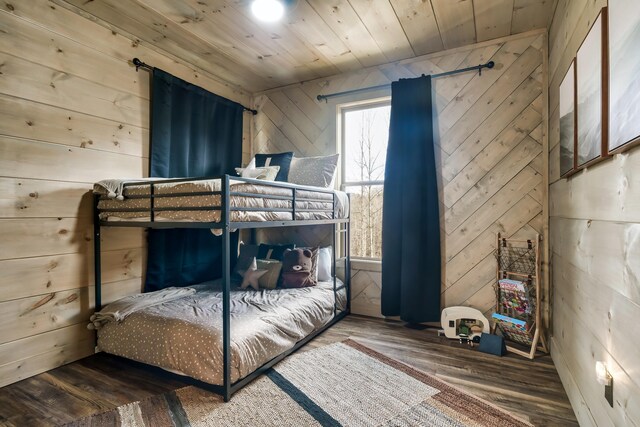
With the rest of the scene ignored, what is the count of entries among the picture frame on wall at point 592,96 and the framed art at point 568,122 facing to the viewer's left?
2

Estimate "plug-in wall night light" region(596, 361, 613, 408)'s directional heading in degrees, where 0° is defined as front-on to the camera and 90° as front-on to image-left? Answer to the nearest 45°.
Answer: approximately 90°

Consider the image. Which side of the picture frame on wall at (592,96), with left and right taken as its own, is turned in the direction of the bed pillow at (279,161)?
front

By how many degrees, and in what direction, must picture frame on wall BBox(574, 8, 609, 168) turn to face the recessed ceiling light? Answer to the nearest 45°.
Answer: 0° — it already faces it

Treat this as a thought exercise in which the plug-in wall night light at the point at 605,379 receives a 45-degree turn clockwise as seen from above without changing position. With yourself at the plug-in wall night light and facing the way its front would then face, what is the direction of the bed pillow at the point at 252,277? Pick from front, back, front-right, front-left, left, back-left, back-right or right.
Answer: front-left

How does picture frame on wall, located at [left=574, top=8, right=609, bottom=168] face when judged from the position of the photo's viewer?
facing to the left of the viewer

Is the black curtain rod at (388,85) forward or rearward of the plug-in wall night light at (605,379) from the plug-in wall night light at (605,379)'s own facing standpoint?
forward

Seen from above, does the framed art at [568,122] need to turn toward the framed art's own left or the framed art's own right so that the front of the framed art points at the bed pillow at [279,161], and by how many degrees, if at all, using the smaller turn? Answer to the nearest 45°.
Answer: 0° — it already faces it

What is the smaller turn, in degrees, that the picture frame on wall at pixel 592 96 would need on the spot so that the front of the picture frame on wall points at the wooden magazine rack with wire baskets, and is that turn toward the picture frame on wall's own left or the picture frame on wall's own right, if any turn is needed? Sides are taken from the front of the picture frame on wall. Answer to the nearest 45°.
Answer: approximately 90° to the picture frame on wall's own right

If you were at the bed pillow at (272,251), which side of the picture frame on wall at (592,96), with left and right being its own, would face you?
front

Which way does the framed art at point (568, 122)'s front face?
to the viewer's left
